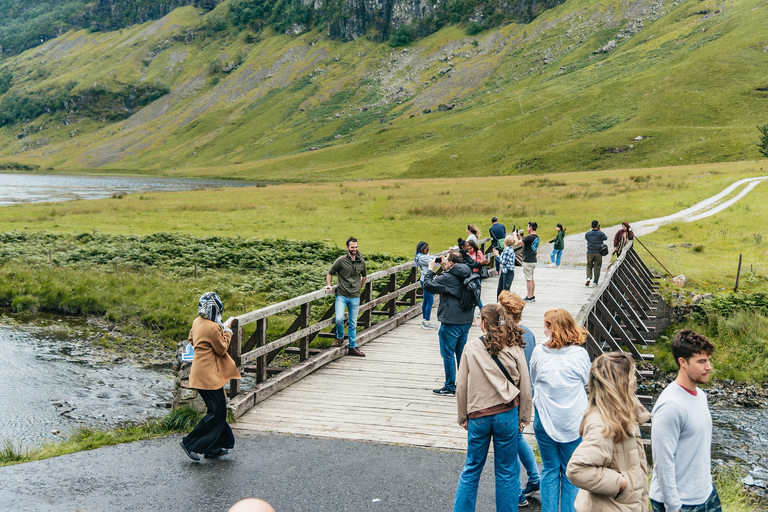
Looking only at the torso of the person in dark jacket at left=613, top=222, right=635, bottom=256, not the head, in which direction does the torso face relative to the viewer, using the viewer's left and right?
facing the viewer and to the right of the viewer

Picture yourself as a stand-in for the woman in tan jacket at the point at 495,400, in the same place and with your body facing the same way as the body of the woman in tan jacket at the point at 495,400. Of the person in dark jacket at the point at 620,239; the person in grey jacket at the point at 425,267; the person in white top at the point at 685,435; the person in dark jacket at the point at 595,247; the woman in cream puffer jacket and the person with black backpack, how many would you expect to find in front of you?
4

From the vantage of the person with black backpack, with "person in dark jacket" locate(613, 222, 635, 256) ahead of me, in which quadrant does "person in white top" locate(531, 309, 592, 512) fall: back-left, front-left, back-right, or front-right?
back-right

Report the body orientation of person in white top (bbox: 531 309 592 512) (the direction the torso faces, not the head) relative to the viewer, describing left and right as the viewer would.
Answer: facing away from the viewer

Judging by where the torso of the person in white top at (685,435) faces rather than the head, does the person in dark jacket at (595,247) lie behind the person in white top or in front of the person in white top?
behind

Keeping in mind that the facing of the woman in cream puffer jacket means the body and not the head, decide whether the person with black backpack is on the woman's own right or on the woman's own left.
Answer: on the woman's own left

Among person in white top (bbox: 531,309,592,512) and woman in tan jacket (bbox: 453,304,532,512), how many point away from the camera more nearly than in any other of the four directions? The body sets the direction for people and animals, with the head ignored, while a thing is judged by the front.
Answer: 2

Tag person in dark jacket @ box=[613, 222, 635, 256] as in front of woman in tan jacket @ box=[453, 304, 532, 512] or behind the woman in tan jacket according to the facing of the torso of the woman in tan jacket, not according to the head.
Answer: in front

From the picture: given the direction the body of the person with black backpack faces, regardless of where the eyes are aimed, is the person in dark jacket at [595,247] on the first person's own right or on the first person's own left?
on the first person's own right
